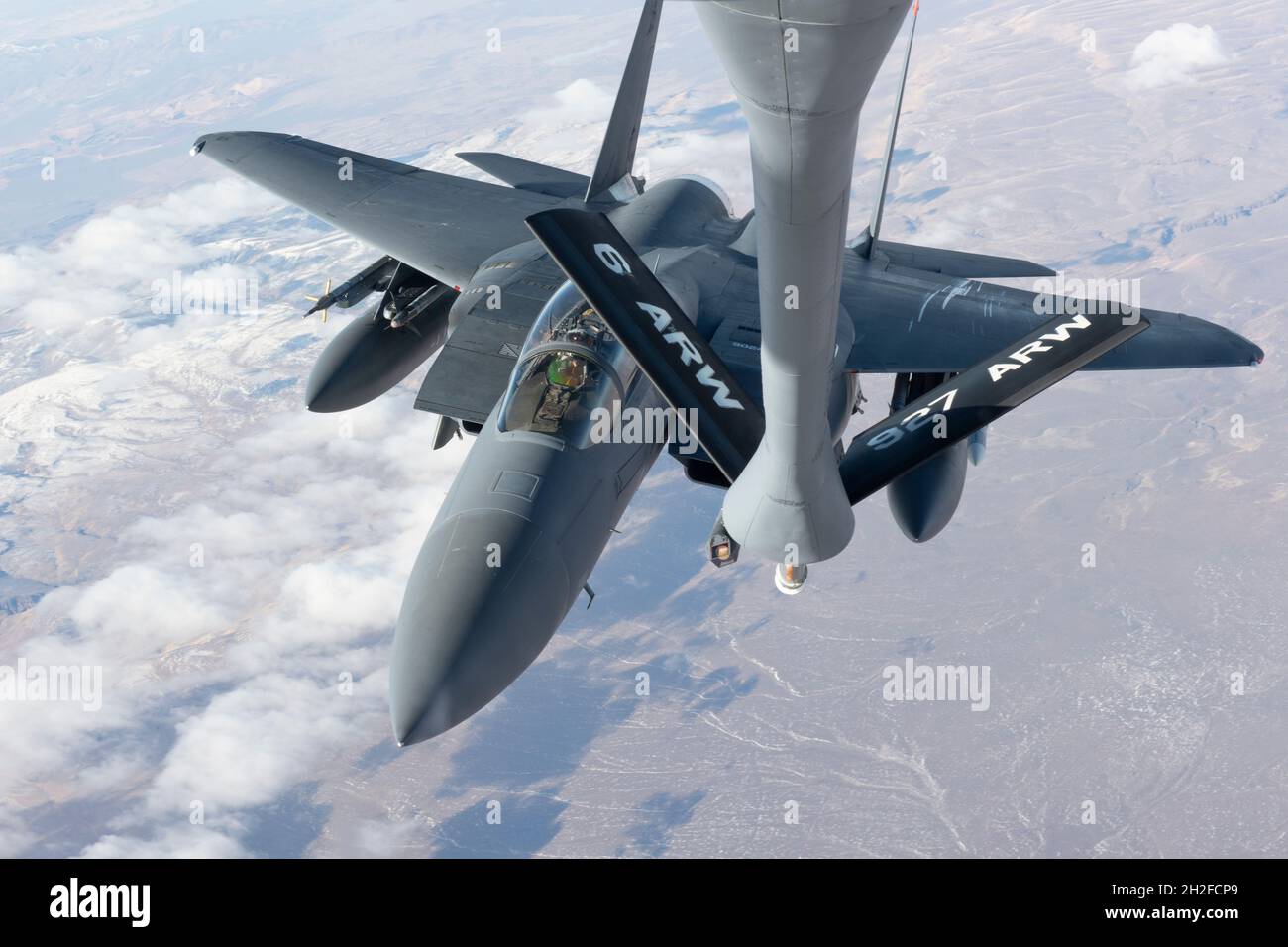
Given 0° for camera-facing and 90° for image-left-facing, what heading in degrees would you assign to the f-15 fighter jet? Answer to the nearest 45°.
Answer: approximately 45°
